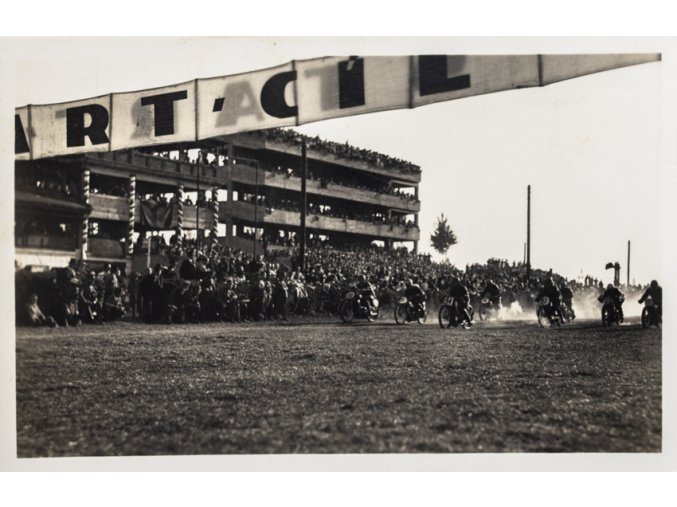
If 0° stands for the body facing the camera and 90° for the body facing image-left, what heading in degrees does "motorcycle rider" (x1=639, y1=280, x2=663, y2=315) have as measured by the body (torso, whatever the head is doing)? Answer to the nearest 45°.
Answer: approximately 45°

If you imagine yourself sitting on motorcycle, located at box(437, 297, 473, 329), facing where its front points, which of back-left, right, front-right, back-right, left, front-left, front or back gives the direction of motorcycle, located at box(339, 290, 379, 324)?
right

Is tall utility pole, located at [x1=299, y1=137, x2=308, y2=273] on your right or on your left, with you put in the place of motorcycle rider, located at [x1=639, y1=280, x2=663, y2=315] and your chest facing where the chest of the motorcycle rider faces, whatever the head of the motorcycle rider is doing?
on your right

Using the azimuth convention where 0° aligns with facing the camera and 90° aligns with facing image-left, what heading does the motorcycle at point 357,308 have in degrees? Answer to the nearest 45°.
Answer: approximately 45°

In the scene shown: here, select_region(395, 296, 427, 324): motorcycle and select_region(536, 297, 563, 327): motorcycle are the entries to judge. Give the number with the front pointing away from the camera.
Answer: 0

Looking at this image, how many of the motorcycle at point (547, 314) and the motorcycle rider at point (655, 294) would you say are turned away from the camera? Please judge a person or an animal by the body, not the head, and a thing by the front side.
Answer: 0
